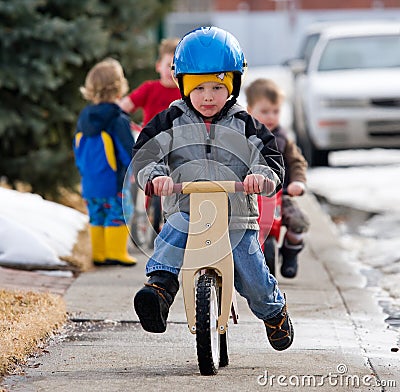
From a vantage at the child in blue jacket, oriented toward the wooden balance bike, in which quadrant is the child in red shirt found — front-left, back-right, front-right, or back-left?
back-left

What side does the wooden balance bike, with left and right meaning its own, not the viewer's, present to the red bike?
back

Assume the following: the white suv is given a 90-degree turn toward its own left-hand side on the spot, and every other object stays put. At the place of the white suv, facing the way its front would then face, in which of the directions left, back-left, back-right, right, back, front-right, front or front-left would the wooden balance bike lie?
right

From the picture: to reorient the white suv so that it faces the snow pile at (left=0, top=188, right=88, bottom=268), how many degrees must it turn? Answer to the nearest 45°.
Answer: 0° — it already faces it

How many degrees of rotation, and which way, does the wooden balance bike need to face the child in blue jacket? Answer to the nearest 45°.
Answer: approximately 180°

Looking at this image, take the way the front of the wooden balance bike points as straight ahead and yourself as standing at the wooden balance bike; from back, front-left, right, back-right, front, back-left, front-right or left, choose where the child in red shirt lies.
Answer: back

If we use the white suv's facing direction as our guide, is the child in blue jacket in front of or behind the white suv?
in front

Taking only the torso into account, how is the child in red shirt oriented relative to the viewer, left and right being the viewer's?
facing the viewer and to the right of the viewer

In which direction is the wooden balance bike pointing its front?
toward the camera

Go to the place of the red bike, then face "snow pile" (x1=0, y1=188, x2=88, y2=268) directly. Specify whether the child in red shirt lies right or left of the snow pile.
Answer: right

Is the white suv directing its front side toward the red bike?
yes

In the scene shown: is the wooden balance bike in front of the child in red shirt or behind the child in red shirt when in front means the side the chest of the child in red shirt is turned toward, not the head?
in front

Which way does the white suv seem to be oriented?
toward the camera

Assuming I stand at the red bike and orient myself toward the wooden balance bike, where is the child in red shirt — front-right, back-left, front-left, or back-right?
back-right
